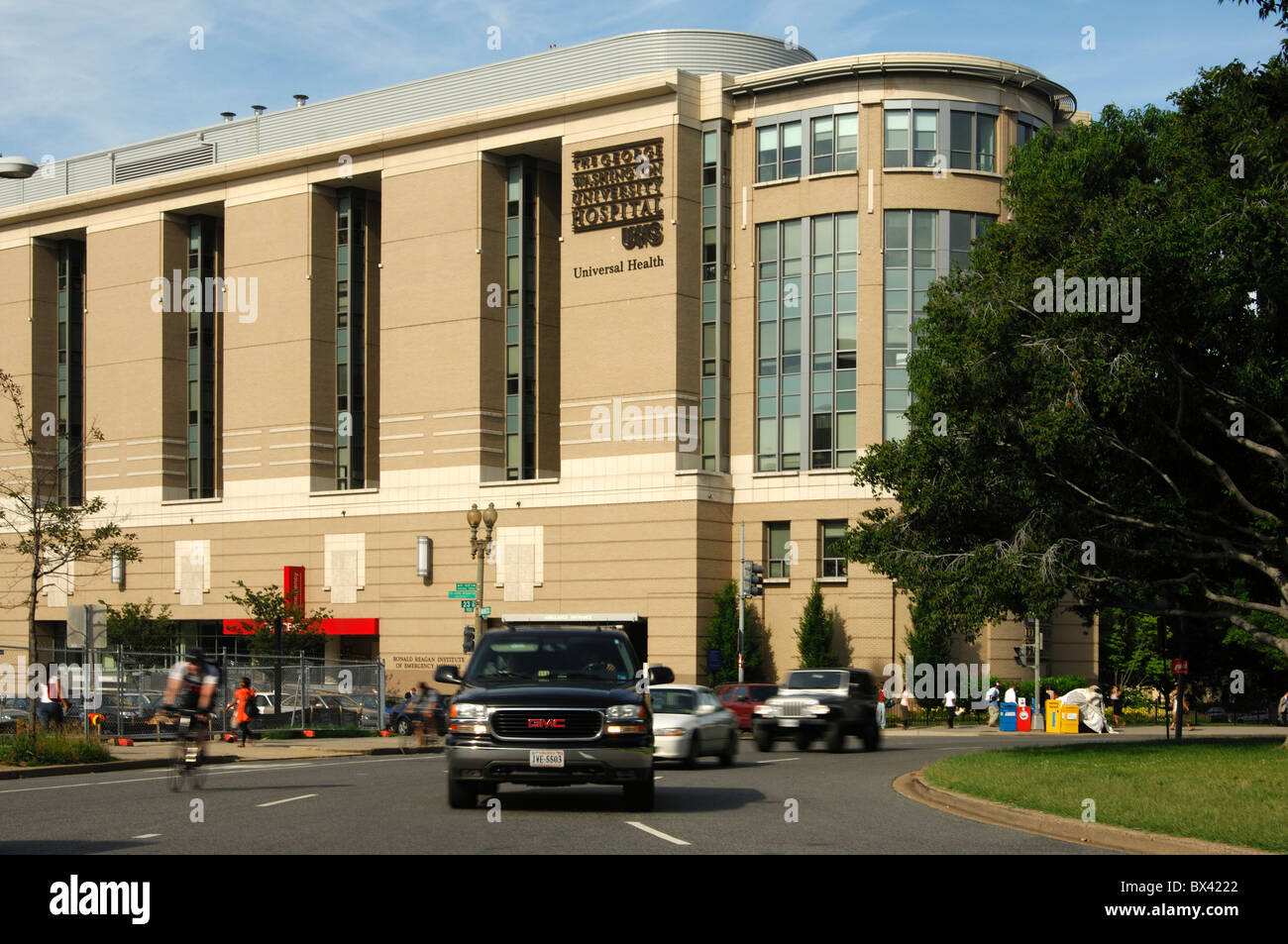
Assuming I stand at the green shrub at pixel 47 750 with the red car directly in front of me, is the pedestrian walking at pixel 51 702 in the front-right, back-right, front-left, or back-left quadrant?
front-left

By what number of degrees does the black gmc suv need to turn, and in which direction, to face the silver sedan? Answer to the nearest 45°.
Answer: approximately 180°

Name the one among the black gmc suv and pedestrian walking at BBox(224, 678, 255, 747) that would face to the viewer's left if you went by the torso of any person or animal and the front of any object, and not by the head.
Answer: the pedestrian walking

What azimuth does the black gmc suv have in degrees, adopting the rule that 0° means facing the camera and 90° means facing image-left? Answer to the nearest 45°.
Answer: approximately 0°

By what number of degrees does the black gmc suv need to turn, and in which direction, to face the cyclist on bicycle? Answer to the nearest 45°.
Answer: approximately 135° to its right

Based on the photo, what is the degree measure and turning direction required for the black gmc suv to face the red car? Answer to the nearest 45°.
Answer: approximately 180°

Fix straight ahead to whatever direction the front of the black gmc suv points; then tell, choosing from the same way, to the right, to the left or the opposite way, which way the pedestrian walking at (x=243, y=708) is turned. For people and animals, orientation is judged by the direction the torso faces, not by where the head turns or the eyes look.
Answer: to the right

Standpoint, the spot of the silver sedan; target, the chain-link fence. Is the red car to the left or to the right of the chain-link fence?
right

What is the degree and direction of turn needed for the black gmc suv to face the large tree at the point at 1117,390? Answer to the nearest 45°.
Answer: approximately 135° to its left

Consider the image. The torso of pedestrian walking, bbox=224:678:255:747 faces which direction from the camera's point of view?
to the viewer's left

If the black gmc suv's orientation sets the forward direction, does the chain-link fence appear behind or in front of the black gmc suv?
behind

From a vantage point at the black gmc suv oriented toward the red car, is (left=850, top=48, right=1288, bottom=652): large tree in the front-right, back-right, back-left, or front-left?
front-right

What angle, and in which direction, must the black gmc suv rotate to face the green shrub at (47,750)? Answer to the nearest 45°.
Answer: approximately 135° to its right
